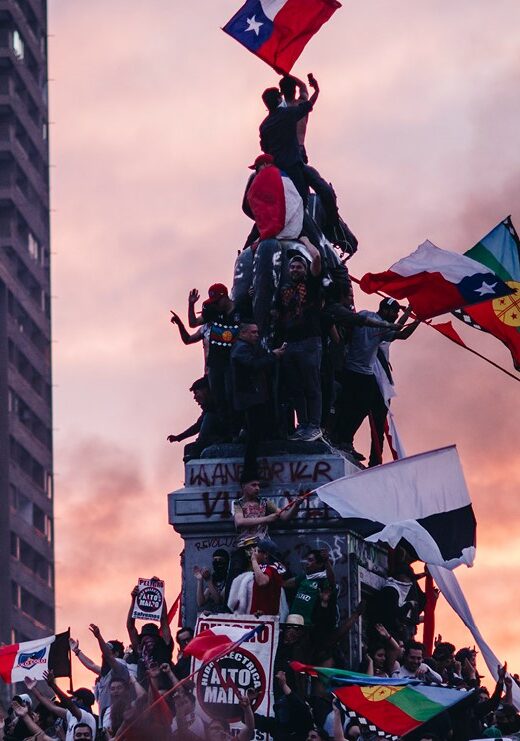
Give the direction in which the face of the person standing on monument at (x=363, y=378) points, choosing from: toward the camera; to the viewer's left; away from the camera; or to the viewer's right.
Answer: to the viewer's right

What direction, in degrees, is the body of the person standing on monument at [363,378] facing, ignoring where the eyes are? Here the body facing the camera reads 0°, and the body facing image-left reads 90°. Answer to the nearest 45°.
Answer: approximately 270°

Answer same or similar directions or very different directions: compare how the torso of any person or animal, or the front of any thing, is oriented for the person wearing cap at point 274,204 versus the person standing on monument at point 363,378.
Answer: very different directions
